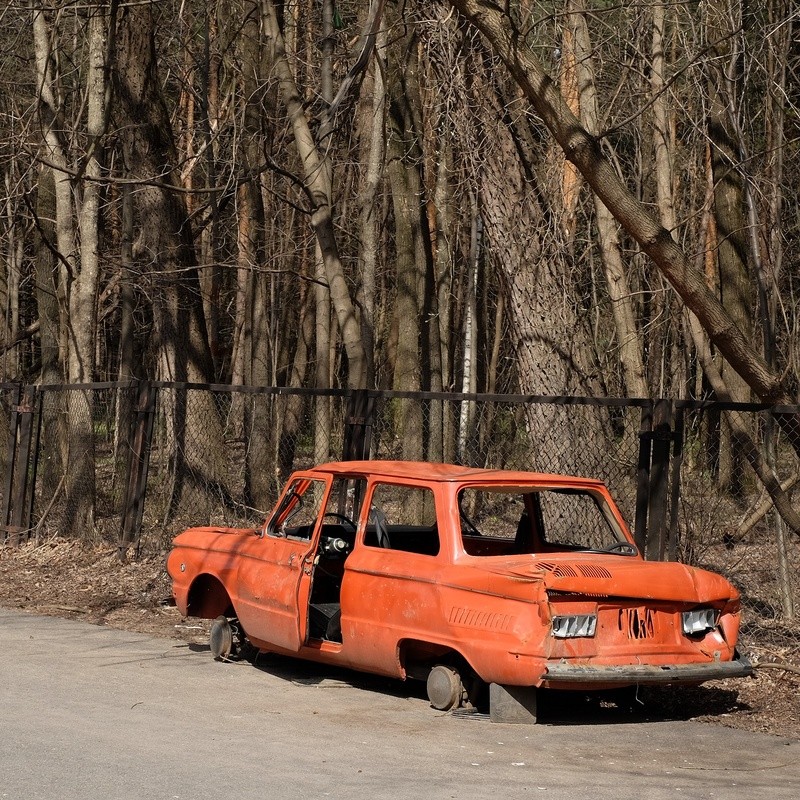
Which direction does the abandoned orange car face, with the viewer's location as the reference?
facing away from the viewer and to the left of the viewer
